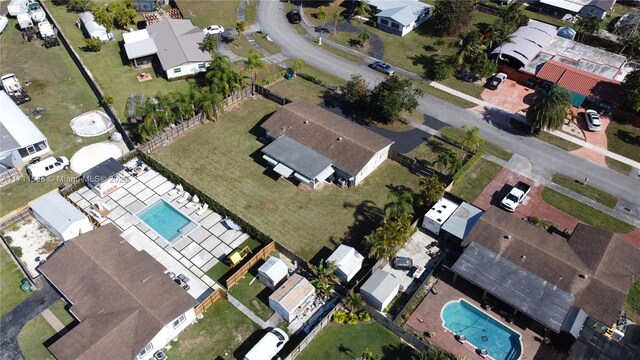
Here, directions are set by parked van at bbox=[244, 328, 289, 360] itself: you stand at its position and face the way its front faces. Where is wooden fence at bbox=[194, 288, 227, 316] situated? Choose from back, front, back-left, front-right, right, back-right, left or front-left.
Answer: left

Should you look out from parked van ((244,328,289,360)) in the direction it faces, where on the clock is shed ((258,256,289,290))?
The shed is roughly at 11 o'clock from the parked van.

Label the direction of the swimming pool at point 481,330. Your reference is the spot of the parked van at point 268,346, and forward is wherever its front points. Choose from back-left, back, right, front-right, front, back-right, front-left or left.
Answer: front-right

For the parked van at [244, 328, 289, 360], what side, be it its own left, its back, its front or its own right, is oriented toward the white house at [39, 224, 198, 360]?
left

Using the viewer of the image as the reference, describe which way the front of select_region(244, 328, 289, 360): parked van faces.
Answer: facing away from the viewer and to the right of the viewer

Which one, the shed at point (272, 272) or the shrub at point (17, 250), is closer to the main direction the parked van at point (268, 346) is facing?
the shed

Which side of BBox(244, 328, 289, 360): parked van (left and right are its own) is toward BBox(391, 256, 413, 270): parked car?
front

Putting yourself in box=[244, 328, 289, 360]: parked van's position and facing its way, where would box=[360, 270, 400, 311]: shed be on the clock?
The shed is roughly at 1 o'clock from the parked van.

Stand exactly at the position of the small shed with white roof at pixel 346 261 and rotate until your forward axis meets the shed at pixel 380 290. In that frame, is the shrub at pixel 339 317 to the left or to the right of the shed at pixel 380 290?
right

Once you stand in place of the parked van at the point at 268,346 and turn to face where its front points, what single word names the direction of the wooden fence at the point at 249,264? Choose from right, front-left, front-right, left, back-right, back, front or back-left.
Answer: front-left

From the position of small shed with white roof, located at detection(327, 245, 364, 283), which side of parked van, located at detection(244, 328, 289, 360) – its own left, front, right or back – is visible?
front

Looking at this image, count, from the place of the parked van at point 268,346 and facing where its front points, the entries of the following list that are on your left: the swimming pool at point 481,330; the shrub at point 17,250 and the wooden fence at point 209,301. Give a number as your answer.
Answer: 2
